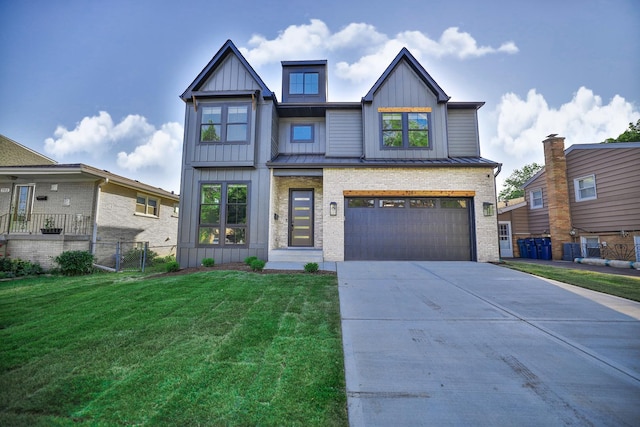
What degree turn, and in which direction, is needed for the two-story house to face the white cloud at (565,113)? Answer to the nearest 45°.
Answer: approximately 90° to its left

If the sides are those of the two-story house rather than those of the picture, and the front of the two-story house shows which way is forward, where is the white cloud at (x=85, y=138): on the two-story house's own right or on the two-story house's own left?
on the two-story house's own right

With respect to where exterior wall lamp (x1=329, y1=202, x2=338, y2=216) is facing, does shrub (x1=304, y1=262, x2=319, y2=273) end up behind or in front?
in front

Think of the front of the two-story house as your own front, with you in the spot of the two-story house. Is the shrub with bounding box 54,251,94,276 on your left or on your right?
on your right

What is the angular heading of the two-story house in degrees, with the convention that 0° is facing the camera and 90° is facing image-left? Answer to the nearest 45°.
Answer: approximately 0°

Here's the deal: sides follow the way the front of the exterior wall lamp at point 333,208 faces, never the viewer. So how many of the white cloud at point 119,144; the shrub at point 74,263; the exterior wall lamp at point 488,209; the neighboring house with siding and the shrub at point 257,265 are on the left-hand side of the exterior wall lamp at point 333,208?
2

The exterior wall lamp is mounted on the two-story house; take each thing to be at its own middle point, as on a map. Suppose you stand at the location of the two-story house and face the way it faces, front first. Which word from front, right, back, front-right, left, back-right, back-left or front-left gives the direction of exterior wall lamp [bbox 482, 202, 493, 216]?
left

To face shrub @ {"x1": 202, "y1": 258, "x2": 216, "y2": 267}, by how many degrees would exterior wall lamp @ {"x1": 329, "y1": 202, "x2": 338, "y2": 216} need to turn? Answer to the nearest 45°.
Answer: approximately 90° to its right

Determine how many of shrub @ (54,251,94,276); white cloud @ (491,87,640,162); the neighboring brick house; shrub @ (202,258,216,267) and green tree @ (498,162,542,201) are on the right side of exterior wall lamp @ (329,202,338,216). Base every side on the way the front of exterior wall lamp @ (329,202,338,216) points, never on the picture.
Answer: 3

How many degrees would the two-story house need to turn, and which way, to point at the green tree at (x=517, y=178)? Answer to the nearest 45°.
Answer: approximately 135° to its left

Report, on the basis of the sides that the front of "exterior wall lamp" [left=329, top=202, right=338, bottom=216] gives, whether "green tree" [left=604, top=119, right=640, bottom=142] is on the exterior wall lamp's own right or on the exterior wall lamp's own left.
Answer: on the exterior wall lamp's own left

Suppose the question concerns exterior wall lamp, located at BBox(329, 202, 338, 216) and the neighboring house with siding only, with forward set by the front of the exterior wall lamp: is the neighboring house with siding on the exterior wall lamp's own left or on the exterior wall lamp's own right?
on the exterior wall lamp's own left

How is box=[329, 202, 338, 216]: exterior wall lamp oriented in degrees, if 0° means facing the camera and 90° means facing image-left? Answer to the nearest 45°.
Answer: approximately 0°
